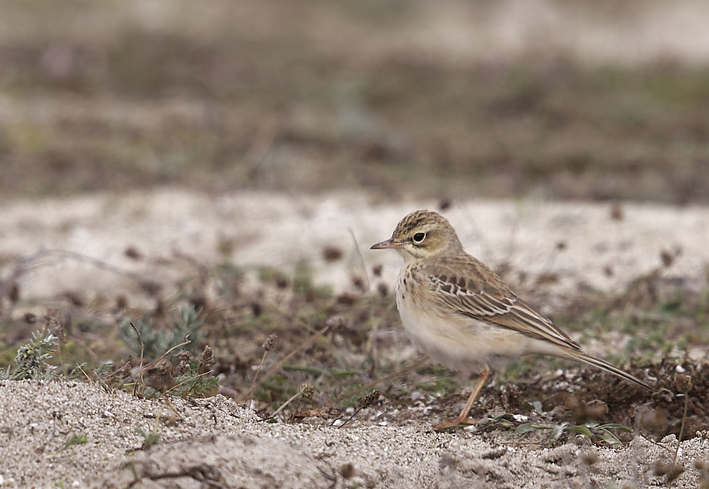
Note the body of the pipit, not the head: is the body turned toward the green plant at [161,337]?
yes

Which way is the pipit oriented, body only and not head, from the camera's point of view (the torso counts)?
to the viewer's left
